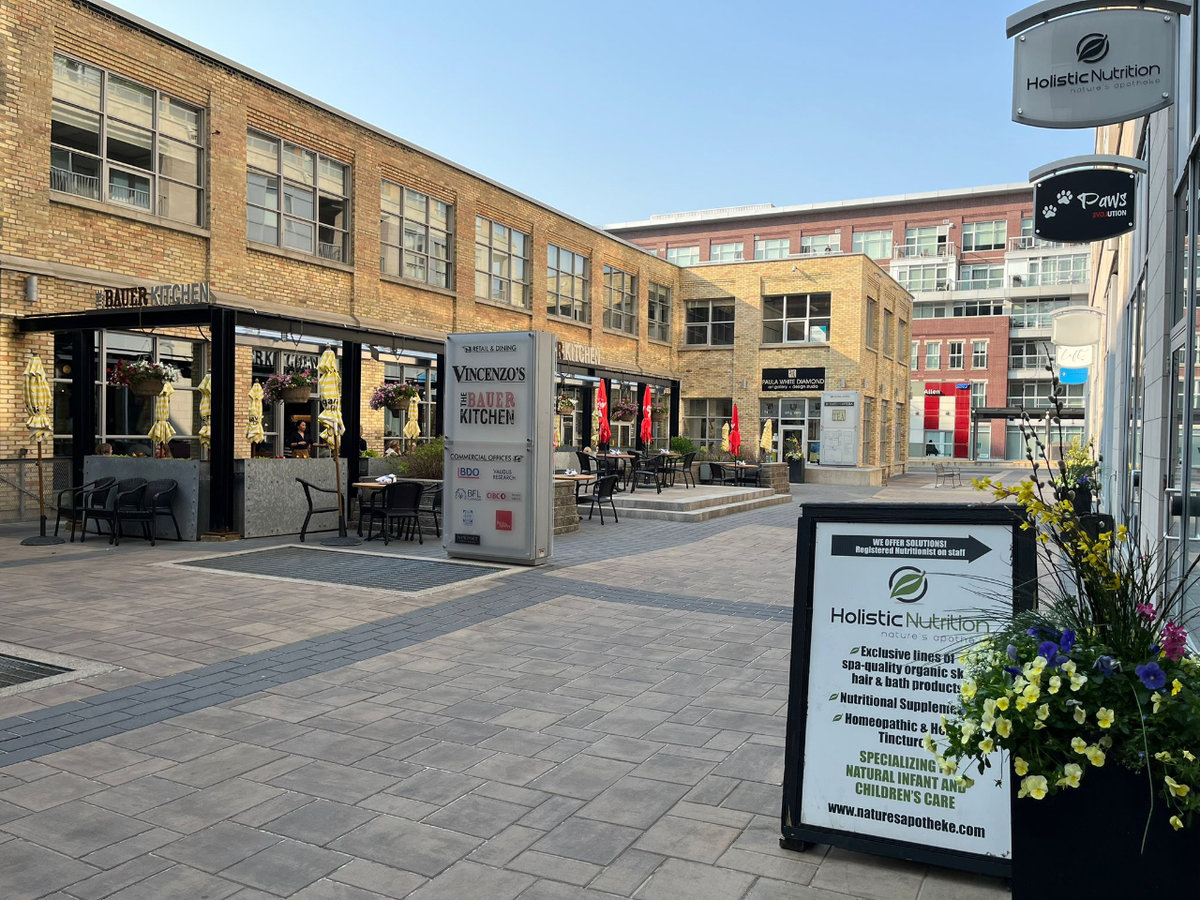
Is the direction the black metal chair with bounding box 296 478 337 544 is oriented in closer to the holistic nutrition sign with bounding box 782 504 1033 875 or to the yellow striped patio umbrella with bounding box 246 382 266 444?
the holistic nutrition sign

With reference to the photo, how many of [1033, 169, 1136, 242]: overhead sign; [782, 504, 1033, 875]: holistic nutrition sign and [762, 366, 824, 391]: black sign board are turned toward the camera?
3

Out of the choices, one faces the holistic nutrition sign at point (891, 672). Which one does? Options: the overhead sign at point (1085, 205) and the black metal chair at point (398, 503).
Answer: the overhead sign

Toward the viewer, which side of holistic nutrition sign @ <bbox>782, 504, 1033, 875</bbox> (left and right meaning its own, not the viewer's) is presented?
front

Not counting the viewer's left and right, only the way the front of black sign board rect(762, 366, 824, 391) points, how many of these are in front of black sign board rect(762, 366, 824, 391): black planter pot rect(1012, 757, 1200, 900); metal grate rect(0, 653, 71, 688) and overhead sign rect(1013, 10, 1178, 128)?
3

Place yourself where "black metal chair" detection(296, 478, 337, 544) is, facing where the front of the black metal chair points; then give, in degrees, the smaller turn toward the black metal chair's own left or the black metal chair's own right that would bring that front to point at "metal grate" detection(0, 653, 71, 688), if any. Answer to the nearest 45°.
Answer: approximately 90° to the black metal chair's own right

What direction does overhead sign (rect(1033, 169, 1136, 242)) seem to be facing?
toward the camera

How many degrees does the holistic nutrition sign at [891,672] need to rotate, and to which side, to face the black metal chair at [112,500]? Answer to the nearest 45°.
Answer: approximately 135° to its right

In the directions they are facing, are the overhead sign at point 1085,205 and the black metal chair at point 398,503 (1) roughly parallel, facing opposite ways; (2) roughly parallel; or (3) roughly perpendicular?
roughly perpendicular

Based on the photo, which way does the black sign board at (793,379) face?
toward the camera

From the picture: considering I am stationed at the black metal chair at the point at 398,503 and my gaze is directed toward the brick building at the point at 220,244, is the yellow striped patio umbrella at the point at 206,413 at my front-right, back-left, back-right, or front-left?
front-left

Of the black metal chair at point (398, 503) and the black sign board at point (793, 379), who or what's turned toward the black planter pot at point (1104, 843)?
the black sign board

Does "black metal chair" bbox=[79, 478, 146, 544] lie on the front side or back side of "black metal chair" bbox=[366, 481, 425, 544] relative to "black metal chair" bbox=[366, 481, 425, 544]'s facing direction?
on the front side

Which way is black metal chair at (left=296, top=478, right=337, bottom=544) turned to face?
to the viewer's right

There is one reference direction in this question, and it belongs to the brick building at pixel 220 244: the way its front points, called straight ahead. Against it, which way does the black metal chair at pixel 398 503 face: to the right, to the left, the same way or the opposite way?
the opposite way

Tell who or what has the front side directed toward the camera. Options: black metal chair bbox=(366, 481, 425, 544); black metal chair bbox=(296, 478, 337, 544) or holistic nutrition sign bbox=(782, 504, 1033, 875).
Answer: the holistic nutrition sign

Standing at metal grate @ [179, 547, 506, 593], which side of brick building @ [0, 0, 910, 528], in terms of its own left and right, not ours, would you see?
front

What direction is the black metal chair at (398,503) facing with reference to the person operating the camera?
facing away from the viewer and to the left of the viewer
